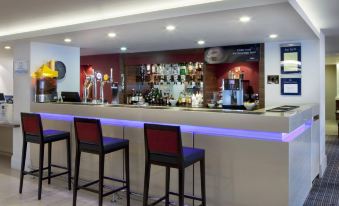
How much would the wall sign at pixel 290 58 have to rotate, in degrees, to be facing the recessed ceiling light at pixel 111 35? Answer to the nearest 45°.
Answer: approximately 45° to its right

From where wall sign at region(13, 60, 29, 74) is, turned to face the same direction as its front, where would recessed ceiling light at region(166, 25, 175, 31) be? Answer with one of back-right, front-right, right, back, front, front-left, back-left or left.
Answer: front-left

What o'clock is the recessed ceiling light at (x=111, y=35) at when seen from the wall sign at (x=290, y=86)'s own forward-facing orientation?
The recessed ceiling light is roughly at 2 o'clock from the wall sign.

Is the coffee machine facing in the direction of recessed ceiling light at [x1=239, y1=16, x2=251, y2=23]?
yes

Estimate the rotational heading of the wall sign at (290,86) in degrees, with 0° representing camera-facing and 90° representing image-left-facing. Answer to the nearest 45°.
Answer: approximately 0°

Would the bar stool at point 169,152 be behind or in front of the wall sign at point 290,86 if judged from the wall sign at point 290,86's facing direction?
in front

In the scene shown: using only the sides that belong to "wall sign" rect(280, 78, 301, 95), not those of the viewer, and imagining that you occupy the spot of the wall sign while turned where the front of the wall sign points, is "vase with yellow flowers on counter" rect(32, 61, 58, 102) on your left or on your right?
on your right

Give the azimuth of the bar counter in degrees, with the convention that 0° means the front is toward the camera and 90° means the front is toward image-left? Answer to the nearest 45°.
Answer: approximately 45°

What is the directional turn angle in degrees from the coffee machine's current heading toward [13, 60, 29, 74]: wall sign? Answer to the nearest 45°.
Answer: approximately 90° to its right
